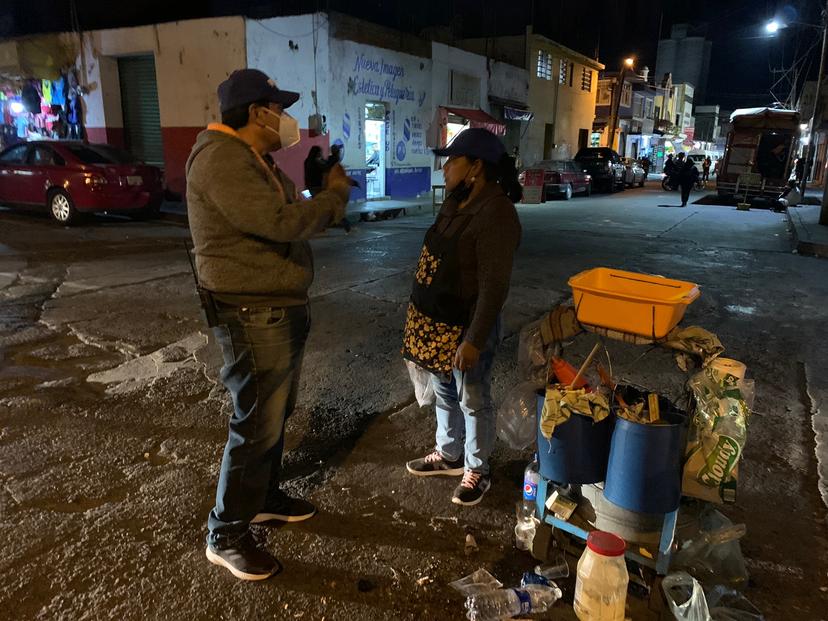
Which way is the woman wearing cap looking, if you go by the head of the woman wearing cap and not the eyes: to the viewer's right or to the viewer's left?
to the viewer's left

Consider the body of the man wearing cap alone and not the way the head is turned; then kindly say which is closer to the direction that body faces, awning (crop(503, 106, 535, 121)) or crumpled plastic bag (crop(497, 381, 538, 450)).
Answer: the crumpled plastic bag

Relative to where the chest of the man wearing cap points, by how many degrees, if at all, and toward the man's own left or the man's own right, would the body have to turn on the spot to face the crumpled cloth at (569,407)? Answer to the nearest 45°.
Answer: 0° — they already face it

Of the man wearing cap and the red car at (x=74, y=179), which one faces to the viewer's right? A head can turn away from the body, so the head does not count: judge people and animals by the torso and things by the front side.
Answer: the man wearing cap

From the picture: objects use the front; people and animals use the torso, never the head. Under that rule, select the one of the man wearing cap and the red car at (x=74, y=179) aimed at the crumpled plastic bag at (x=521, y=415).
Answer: the man wearing cap

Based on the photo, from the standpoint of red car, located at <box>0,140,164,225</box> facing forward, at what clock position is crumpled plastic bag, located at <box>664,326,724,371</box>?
The crumpled plastic bag is roughly at 7 o'clock from the red car.

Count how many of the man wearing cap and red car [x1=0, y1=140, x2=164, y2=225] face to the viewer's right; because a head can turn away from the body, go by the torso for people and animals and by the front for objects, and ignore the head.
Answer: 1

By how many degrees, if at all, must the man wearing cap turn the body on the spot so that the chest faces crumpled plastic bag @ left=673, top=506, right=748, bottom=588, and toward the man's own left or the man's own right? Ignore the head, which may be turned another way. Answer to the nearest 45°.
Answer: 0° — they already face it

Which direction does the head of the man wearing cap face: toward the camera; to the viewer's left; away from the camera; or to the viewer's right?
to the viewer's right

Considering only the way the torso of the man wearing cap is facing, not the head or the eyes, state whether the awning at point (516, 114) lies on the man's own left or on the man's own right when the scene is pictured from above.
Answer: on the man's own left

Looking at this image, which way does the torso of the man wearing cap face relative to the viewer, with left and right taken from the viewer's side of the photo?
facing to the right of the viewer

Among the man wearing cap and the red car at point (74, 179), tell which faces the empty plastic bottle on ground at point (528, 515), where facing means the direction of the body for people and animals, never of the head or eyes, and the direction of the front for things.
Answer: the man wearing cap
